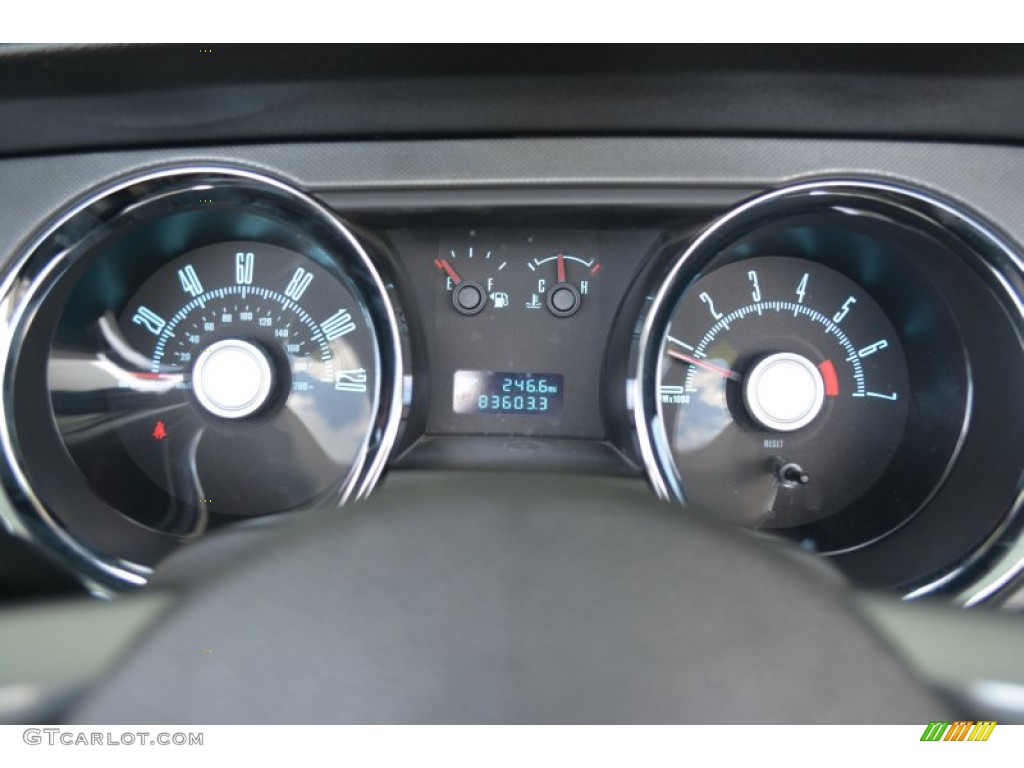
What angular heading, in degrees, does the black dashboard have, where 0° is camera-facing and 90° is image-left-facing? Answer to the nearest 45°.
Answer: approximately 0°

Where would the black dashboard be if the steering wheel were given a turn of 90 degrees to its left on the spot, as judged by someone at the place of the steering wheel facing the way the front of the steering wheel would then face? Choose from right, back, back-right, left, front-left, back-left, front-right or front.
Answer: left

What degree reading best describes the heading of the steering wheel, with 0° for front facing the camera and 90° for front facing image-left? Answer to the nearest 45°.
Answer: approximately 0°
